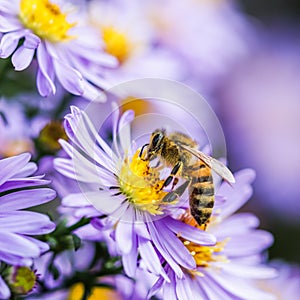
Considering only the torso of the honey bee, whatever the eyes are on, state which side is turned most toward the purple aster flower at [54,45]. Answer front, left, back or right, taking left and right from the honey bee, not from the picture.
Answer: front

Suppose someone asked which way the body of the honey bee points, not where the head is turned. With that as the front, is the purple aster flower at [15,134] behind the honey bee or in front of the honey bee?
in front

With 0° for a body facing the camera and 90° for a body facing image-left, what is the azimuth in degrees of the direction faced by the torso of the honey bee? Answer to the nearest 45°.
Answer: approximately 90°
